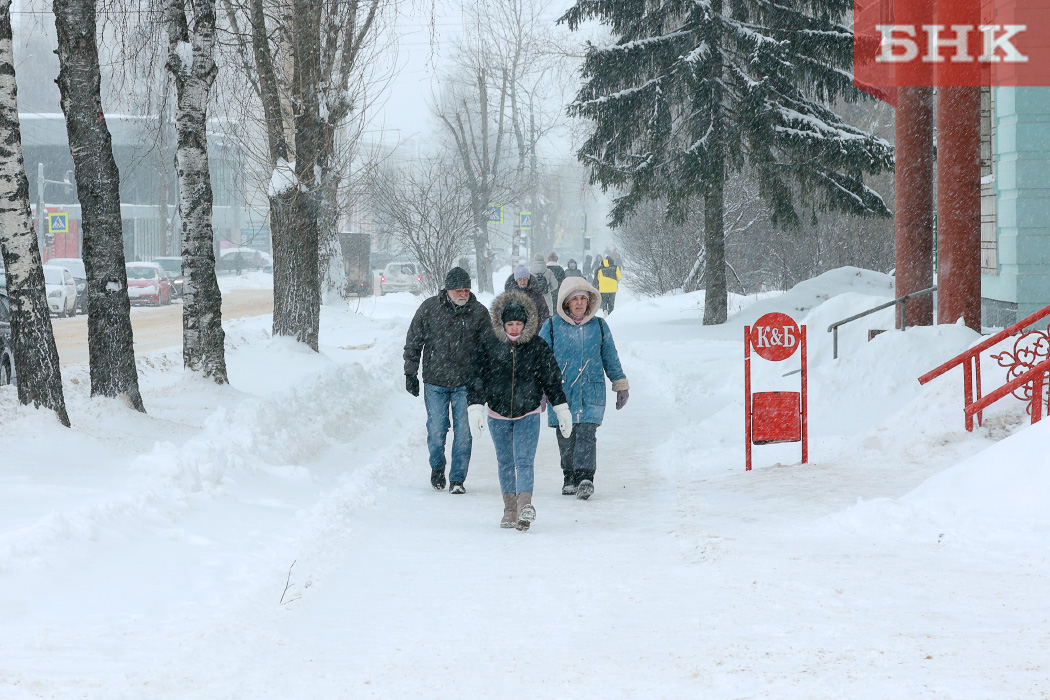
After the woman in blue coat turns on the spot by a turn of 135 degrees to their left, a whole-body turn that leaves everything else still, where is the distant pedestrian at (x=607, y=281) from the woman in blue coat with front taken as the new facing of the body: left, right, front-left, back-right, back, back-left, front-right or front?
front-left

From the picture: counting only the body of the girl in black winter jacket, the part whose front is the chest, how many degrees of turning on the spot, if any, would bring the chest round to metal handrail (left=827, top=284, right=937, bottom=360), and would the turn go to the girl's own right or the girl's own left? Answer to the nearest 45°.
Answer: approximately 135° to the girl's own left

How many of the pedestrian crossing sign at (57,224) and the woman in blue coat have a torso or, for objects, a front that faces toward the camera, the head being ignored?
2

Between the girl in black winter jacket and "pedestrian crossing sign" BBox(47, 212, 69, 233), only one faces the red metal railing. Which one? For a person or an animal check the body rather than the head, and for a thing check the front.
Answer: the pedestrian crossing sign

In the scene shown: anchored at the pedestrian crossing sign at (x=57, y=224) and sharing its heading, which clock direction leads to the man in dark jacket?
The man in dark jacket is roughly at 12 o'clock from the pedestrian crossing sign.

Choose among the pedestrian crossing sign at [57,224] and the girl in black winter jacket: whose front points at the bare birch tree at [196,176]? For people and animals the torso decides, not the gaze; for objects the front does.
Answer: the pedestrian crossing sign

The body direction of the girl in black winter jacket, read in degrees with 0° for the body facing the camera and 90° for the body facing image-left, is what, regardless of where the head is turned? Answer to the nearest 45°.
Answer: approximately 0°

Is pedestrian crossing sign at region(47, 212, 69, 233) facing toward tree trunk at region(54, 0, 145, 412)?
yes

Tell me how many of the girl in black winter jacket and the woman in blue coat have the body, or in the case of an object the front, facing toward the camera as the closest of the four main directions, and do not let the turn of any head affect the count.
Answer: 2

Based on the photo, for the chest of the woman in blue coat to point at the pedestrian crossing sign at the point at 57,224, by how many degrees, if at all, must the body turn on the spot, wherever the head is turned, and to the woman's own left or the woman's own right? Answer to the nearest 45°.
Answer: approximately 135° to the woman's own right
